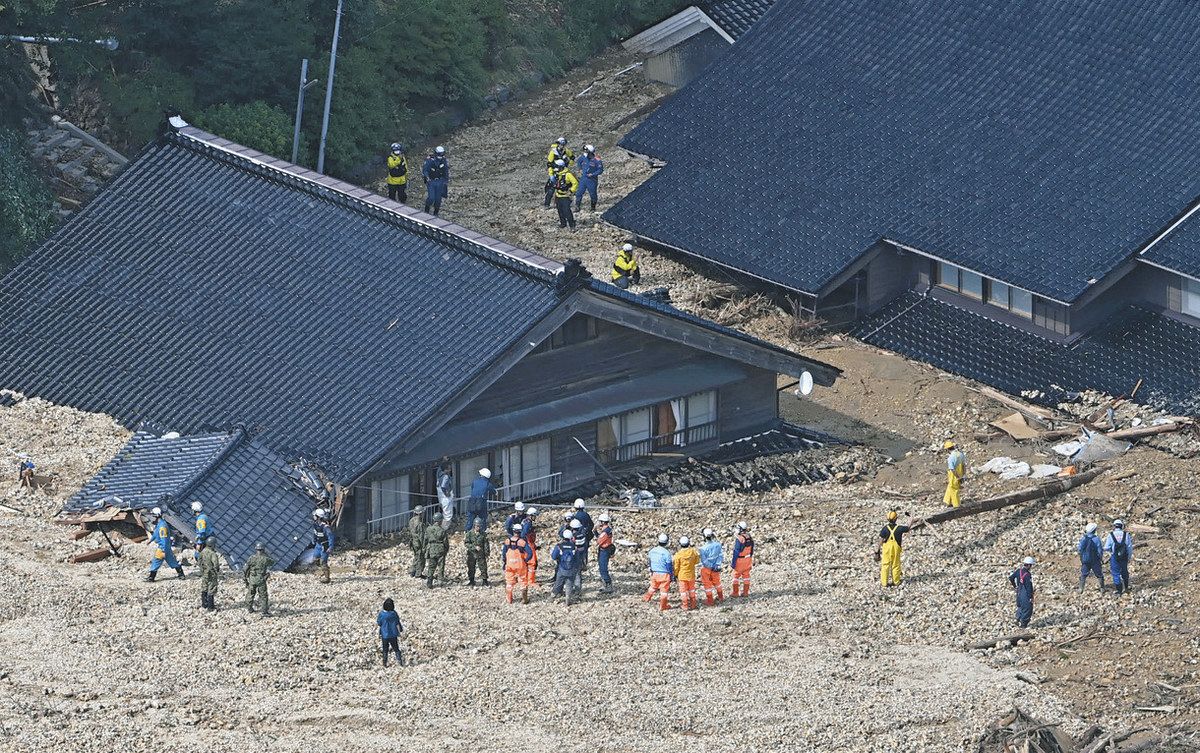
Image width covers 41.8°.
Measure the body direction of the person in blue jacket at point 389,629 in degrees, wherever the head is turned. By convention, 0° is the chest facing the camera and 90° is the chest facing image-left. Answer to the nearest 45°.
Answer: approximately 180°
